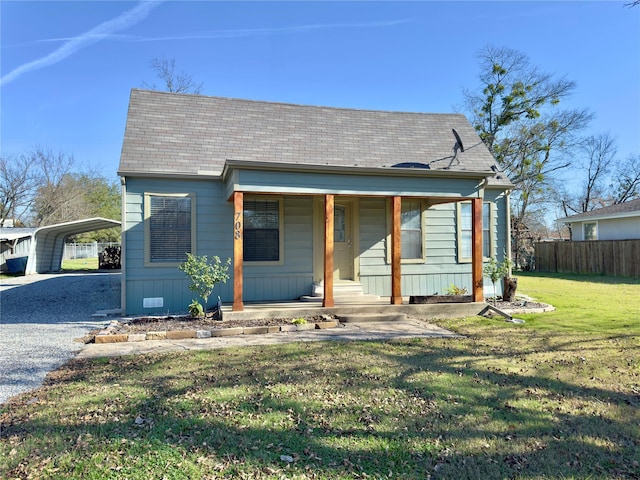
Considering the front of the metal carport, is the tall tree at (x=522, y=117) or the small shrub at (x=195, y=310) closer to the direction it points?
the small shrub

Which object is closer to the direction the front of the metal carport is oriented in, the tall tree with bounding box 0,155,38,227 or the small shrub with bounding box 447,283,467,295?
the small shrub

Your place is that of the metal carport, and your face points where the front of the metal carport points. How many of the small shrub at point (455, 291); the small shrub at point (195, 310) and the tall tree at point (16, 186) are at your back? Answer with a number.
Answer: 1

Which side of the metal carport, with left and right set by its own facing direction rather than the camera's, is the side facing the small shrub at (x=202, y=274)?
front

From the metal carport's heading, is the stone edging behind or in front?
in front

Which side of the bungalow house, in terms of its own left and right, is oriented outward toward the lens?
front

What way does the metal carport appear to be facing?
toward the camera

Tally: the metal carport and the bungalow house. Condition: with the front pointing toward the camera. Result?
2
